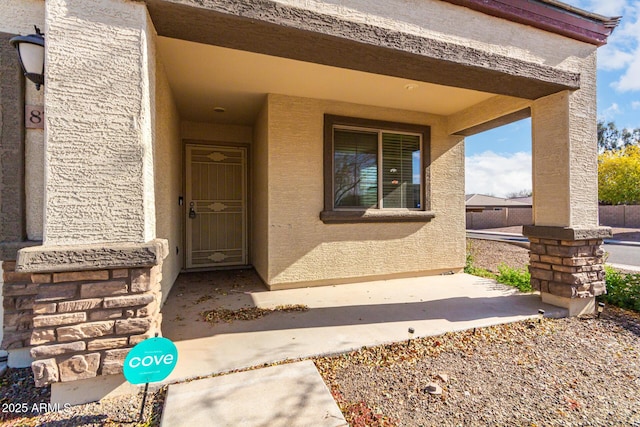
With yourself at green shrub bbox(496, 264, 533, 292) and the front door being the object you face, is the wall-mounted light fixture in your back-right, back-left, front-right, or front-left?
front-left

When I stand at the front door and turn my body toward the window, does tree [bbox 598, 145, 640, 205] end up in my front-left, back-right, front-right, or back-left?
front-left

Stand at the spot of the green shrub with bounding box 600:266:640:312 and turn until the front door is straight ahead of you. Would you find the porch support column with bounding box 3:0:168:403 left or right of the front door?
left

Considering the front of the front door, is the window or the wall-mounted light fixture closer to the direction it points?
the wall-mounted light fixture

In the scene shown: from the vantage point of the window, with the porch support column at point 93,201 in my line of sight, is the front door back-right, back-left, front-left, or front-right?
front-right

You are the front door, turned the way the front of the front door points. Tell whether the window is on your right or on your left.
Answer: on your left

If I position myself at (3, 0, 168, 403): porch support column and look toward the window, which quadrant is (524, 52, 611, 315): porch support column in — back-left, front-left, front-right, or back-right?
front-right

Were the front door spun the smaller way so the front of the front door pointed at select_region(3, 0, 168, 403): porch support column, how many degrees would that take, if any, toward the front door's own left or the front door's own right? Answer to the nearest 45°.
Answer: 0° — it already faces it

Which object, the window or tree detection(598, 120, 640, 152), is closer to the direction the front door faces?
the window

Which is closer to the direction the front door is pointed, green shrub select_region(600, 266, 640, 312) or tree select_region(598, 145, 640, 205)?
the green shrub

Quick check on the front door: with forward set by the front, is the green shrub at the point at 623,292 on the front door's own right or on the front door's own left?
on the front door's own left

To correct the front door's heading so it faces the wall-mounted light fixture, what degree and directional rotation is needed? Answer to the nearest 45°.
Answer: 0° — it already faces it

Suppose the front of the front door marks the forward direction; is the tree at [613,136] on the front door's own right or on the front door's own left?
on the front door's own left

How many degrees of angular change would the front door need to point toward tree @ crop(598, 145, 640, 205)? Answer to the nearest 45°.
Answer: approximately 90° to its left

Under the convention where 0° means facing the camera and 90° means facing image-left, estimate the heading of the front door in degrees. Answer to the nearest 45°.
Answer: approximately 0°
